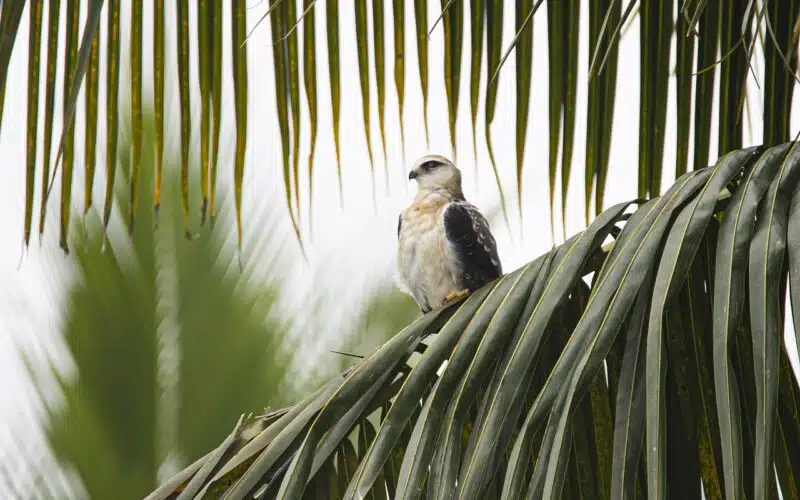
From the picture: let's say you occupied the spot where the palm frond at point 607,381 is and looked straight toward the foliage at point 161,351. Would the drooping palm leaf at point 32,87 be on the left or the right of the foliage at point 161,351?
left

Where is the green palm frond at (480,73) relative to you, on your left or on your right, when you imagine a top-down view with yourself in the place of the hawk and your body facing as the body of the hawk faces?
on your left

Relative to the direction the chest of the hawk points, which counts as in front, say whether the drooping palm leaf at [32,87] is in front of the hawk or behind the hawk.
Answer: in front

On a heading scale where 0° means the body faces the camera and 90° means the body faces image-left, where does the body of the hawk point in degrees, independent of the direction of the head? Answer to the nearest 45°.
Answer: approximately 45°

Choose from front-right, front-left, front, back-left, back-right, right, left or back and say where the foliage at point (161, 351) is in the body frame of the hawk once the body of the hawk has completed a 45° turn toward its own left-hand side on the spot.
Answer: back-right
